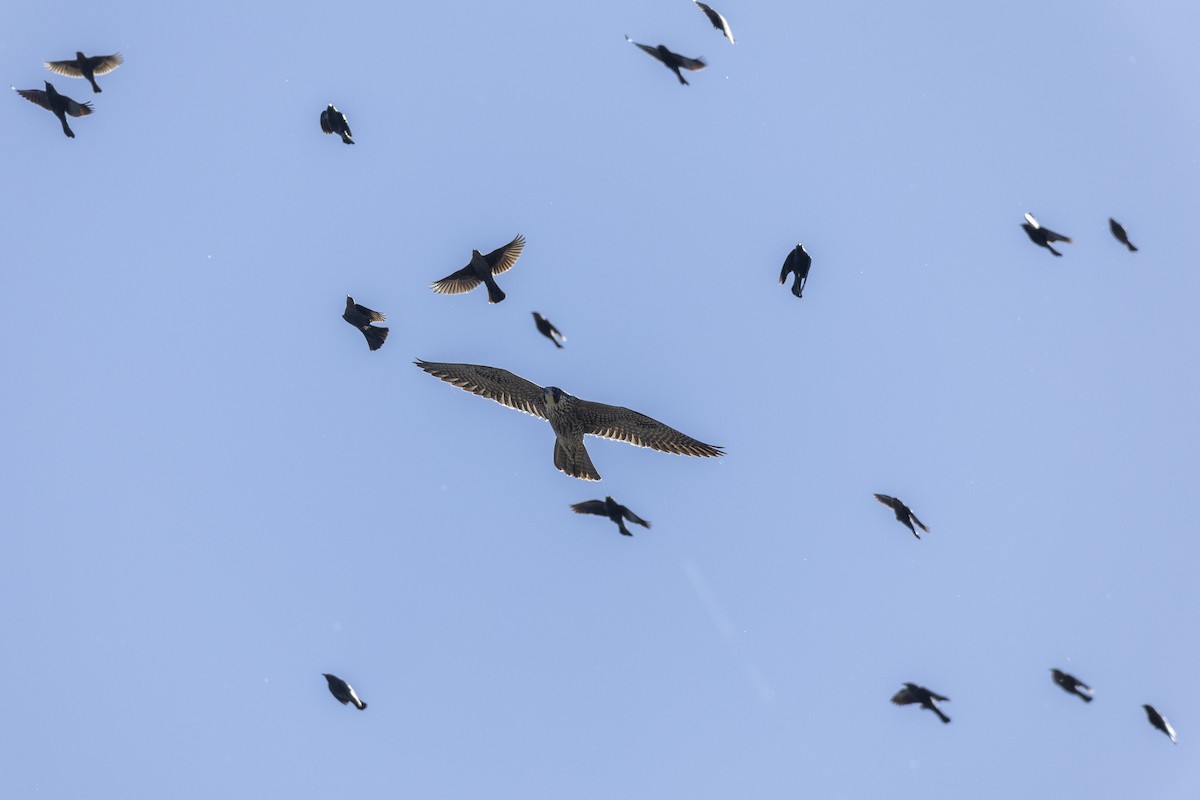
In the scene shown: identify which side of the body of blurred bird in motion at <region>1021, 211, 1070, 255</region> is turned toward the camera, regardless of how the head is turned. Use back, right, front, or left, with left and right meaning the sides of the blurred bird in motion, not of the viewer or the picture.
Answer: left

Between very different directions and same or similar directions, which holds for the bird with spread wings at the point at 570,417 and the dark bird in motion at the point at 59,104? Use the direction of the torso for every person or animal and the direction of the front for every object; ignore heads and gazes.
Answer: same or similar directions

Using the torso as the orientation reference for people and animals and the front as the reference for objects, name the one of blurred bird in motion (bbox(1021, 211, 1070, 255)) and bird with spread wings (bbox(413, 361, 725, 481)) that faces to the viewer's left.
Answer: the blurred bird in motion

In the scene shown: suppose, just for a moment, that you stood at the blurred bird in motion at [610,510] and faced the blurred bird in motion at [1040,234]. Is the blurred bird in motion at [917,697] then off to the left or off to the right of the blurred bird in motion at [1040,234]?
right

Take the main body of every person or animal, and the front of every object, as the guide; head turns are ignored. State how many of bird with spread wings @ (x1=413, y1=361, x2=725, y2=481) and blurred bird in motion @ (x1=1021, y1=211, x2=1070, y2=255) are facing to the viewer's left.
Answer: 1

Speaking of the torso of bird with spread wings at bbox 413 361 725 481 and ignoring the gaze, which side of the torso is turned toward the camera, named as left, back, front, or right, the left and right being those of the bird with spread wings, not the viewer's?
front
